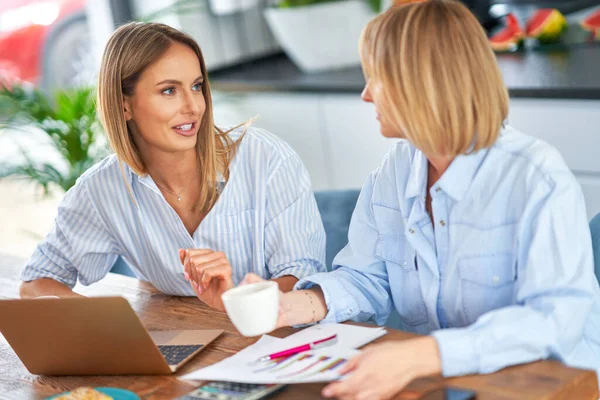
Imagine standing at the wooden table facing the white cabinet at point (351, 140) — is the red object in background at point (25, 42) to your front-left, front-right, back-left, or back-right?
front-left

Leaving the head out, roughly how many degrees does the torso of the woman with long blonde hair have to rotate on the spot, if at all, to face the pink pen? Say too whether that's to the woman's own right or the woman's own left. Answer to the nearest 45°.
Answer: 0° — they already face it

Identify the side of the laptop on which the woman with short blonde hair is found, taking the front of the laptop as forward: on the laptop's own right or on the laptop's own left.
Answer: on the laptop's own right

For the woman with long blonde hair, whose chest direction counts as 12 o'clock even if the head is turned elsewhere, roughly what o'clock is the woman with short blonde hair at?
The woman with short blonde hair is roughly at 11 o'clock from the woman with long blonde hair.

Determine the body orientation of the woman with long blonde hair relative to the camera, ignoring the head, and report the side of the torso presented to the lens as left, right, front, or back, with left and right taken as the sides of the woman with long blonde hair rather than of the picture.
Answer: front

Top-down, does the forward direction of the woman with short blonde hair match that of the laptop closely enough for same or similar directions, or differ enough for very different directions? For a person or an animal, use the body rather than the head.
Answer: very different directions

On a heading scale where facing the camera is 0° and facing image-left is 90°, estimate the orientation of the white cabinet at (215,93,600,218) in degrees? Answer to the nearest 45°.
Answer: approximately 0°

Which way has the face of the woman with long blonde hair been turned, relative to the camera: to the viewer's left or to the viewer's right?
to the viewer's right

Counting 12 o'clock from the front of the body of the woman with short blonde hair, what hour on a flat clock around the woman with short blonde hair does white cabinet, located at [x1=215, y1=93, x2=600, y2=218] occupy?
The white cabinet is roughly at 4 o'clock from the woman with short blonde hair.

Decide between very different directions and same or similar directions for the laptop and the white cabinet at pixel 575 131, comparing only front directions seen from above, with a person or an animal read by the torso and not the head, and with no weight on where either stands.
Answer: very different directions

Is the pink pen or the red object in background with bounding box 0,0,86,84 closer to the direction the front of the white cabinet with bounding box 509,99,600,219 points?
the pink pen

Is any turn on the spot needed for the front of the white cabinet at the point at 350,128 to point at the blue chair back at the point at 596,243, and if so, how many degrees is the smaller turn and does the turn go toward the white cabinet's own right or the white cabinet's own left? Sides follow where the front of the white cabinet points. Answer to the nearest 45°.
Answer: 0° — it already faces it

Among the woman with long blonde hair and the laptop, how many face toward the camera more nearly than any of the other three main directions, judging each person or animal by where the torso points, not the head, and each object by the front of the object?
1

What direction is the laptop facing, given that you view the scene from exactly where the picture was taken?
facing away from the viewer and to the right of the viewer

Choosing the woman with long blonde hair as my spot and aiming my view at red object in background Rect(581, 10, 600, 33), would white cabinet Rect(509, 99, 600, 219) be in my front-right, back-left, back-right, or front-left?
front-right

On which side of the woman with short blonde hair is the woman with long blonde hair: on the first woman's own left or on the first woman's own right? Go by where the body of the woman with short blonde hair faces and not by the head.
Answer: on the first woman's own right

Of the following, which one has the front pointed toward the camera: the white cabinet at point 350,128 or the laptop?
the white cabinet

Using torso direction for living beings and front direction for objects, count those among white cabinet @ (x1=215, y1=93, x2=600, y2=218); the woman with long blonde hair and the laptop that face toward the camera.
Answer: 2
